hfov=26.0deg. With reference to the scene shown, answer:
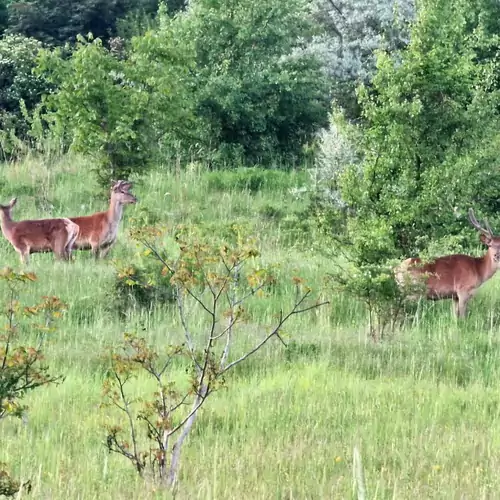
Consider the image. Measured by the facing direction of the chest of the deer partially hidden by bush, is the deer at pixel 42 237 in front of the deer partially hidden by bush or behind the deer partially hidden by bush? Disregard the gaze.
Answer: behind

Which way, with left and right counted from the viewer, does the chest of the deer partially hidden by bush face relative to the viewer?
facing to the right of the viewer

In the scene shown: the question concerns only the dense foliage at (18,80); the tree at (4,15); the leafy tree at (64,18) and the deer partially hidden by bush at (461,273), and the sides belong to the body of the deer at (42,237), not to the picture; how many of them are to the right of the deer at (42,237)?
3

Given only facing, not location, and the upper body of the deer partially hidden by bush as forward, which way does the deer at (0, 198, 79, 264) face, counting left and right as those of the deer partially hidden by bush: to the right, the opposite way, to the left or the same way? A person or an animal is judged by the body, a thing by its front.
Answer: the opposite way

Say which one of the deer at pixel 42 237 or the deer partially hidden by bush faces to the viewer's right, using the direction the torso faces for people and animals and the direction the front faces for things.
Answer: the deer partially hidden by bush

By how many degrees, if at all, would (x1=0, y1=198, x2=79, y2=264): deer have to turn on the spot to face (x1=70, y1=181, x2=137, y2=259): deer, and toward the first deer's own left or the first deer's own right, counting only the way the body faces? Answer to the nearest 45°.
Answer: approximately 135° to the first deer's own right

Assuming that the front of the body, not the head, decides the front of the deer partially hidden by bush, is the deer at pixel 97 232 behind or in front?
behind

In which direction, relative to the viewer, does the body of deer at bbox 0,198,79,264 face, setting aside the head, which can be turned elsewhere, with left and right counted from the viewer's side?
facing to the left of the viewer

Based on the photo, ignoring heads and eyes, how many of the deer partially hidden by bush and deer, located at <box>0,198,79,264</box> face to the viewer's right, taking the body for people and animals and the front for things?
1

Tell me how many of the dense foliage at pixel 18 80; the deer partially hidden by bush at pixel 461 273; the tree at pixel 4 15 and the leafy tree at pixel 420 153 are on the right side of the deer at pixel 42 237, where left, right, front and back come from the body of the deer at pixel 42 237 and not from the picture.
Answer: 2

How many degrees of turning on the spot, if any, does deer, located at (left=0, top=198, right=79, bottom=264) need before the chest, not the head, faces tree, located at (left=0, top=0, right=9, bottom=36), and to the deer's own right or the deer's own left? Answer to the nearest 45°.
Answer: approximately 90° to the deer's own right

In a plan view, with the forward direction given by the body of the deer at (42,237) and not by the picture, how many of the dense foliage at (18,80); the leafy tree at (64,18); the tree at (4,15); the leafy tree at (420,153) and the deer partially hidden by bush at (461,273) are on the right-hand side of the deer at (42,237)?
3
